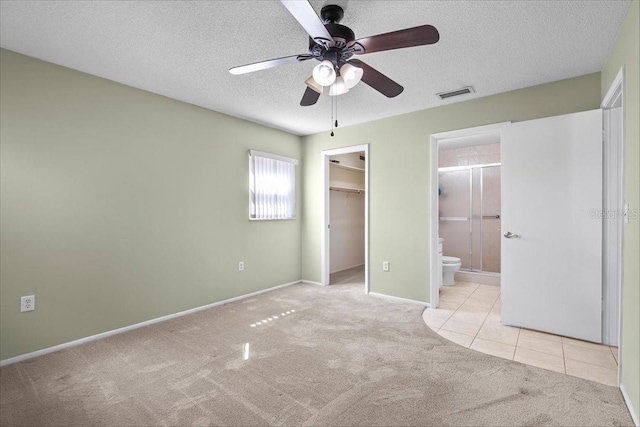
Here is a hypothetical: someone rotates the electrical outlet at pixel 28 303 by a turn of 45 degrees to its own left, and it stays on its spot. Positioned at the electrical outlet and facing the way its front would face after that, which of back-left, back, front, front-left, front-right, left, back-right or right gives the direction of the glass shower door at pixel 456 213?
front-left

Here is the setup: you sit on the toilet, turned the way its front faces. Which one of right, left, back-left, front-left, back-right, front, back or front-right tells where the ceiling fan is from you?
right

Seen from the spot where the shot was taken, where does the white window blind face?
facing the viewer and to the right of the viewer

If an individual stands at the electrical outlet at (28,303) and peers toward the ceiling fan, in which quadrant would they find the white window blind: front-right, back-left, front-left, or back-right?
front-left

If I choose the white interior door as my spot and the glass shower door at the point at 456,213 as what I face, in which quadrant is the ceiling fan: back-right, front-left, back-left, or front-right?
back-left

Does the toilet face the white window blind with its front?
no

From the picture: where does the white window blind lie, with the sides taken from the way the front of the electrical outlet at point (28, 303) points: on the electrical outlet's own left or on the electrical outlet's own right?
on the electrical outlet's own left

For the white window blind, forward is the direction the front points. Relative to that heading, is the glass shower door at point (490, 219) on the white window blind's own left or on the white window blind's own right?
on the white window blind's own left

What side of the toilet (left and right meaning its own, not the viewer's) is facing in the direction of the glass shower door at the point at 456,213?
left

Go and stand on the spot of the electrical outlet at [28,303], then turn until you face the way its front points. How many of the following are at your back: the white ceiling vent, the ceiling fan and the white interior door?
0

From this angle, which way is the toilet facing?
to the viewer's right

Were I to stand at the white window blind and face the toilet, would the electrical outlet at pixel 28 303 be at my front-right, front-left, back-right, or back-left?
back-right

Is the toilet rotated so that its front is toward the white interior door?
no
